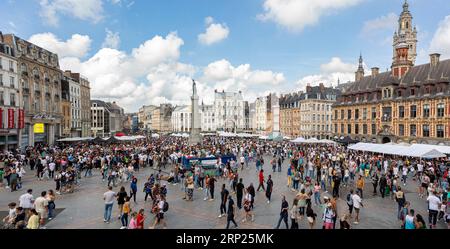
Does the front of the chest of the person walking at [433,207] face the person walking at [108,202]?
no

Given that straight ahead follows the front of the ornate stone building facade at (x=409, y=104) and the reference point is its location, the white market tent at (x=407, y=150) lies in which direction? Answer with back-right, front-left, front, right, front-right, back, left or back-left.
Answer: front-left

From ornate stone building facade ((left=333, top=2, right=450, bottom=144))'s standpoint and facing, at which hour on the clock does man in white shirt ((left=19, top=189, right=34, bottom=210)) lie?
The man in white shirt is roughly at 11 o'clock from the ornate stone building facade.

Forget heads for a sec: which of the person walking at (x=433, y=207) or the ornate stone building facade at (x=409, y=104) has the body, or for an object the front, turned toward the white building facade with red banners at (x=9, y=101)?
the ornate stone building facade at (x=409, y=104)

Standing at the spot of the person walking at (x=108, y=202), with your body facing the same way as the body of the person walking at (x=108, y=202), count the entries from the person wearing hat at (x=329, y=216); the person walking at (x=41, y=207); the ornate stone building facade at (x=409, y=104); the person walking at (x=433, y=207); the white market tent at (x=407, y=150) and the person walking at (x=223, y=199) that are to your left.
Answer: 1

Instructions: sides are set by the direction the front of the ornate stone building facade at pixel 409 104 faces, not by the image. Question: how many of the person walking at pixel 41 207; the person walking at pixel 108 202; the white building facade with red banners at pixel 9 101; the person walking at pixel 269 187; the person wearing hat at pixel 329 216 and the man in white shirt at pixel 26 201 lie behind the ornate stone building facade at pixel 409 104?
0

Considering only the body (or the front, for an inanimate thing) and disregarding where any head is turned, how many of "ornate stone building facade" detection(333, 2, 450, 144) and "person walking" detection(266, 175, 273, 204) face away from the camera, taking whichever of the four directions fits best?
1

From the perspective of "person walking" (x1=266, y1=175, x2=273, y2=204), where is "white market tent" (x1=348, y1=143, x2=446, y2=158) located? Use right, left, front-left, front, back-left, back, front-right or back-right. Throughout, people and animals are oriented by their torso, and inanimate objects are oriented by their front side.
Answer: front-right

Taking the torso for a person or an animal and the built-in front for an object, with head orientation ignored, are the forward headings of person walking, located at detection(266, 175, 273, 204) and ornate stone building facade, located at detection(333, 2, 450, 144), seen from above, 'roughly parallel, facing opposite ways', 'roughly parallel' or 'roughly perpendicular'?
roughly perpendicular

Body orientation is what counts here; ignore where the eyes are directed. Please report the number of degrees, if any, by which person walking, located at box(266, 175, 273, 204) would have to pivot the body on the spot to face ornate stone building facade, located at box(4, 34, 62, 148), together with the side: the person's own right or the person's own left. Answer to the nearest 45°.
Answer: approximately 45° to the person's own left

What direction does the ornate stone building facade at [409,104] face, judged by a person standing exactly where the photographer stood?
facing the viewer and to the left of the viewer

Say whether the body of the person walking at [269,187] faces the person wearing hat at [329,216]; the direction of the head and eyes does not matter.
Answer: no

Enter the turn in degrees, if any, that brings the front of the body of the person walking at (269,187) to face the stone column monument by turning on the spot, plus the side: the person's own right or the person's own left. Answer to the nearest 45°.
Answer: approximately 45° to the person's own left

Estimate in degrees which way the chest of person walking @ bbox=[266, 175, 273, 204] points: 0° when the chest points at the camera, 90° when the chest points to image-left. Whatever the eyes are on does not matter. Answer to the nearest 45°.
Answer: approximately 180°

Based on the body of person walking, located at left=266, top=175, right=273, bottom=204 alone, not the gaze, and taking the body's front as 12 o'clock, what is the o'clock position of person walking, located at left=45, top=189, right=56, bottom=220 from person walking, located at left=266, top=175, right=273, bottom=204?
person walking, located at left=45, top=189, right=56, bottom=220 is roughly at 8 o'clock from person walking, located at left=266, top=175, right=273, bottom=204.

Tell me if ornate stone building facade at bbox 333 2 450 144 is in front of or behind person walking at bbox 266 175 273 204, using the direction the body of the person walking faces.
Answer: in front
